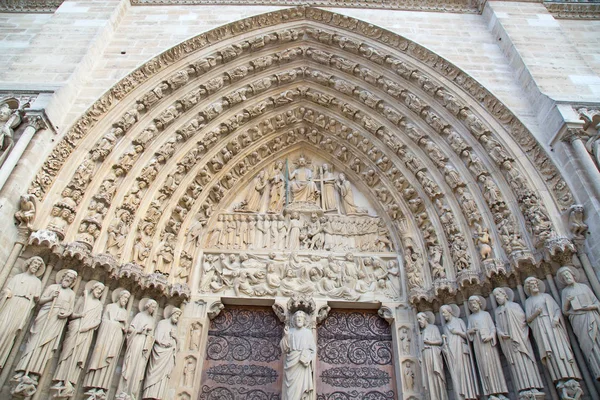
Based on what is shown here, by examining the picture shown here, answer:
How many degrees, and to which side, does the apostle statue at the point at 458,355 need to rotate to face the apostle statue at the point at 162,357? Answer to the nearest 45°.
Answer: approximately 45° to its right

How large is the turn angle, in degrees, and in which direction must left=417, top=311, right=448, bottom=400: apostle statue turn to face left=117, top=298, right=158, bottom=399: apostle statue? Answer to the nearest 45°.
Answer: approximately 45° to its right

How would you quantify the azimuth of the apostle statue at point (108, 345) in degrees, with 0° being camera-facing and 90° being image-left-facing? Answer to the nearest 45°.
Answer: approximately 315°

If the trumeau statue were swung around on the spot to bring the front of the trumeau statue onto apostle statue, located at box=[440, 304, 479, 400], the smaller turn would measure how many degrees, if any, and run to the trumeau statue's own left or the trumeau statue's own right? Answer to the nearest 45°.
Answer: approximately 90° to the trumeau statue's own left

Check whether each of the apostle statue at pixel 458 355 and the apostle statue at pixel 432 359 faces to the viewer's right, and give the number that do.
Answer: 0

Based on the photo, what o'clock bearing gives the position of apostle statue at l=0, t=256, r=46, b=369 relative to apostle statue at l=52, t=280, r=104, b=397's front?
apostle statue at l=0, t=256, r=46, b=369 is roughly at 4 o'clock from apostle statue at l=52, t=280, r=104, b=397.
